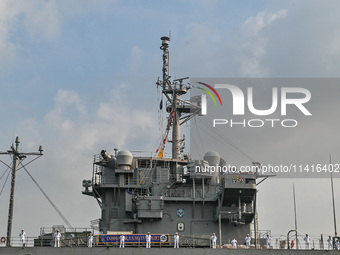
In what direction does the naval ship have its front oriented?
to the viewer's right
